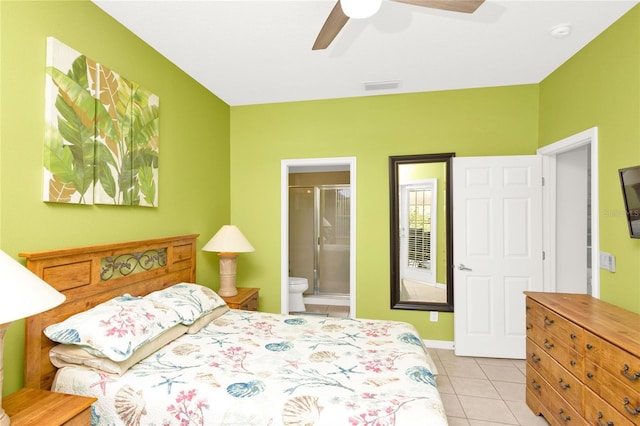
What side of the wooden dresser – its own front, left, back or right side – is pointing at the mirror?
right

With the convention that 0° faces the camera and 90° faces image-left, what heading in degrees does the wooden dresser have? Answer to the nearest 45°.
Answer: approximately 45°

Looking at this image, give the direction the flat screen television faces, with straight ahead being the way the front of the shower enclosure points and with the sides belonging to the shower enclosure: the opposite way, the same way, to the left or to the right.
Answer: to the right

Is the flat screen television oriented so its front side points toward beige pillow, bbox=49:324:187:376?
yes

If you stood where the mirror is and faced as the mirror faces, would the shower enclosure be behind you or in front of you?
behind

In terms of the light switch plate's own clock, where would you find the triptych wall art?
The triptych wall art is roughly at 12 o'clock from the light switch plate.

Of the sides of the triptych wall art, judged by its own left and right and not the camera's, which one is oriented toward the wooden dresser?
front

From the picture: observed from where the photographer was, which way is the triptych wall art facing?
facing the viewer and to the right of the viewer

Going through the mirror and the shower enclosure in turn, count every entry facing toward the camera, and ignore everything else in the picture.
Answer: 2

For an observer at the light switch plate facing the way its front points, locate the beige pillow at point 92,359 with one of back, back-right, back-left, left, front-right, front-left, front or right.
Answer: front

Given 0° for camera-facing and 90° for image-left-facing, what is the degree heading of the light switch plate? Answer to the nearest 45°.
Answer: approximately 45°

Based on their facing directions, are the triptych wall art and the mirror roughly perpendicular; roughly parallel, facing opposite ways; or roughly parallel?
roughly perpendicular

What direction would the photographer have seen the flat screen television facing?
facing the viewer and to the left of the viewer

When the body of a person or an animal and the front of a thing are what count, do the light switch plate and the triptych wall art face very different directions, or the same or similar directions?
very different directions

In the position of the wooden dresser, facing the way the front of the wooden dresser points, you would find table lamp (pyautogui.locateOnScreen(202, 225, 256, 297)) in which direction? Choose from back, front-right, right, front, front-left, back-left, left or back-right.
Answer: front-right

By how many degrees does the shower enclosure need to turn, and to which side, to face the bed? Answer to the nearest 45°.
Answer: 0° — it already faces it

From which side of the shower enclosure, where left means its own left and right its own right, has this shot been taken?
front
